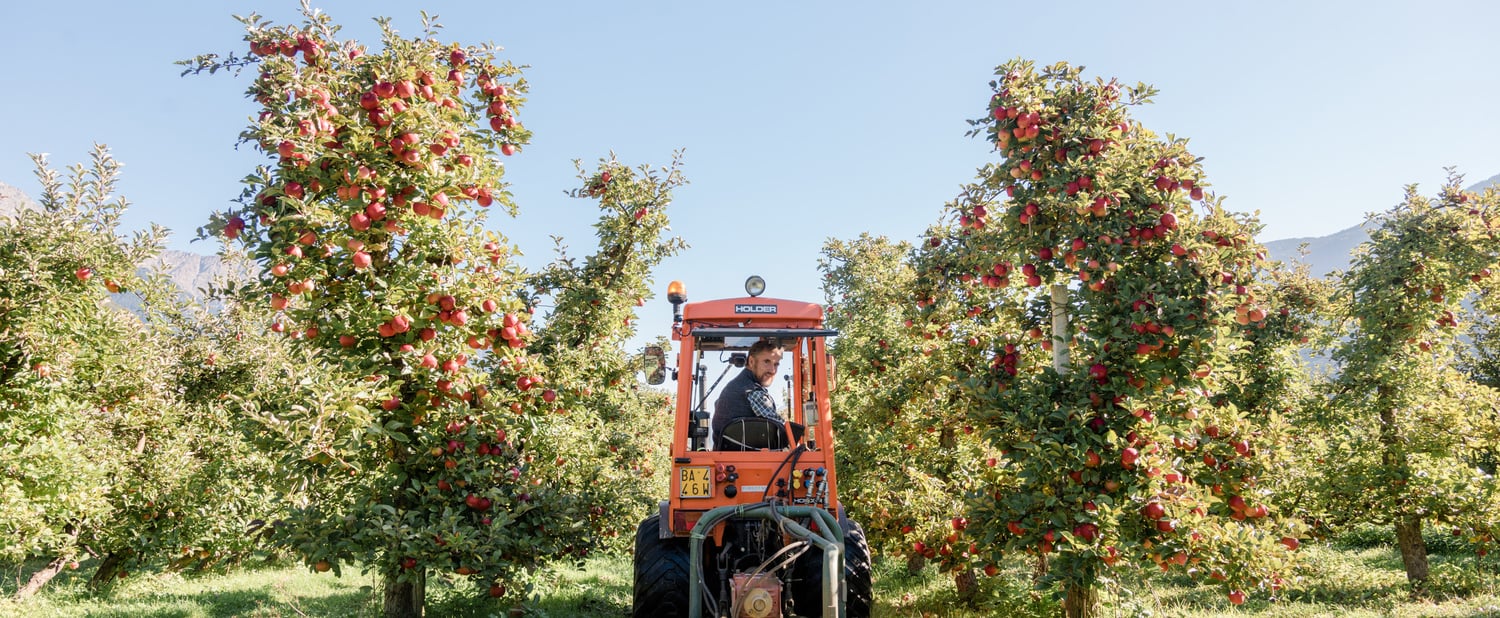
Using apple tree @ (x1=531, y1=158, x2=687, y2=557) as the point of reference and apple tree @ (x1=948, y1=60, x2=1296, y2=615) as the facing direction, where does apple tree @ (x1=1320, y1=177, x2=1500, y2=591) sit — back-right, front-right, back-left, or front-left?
front-left

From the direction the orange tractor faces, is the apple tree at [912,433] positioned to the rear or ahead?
ahead

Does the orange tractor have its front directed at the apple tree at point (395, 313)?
no

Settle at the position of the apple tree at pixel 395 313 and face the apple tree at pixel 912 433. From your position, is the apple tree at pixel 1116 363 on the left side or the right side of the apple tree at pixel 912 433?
right

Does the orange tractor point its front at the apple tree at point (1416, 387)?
no

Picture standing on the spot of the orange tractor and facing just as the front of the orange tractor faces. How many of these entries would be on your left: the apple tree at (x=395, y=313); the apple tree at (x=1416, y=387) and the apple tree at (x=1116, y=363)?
1

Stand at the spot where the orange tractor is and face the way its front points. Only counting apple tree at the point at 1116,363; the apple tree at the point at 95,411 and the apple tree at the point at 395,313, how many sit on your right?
1

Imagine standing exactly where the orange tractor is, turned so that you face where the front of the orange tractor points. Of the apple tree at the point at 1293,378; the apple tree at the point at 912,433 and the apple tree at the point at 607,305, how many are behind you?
0

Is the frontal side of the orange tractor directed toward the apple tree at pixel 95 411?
no

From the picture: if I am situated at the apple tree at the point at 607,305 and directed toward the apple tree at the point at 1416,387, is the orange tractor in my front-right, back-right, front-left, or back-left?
front-right

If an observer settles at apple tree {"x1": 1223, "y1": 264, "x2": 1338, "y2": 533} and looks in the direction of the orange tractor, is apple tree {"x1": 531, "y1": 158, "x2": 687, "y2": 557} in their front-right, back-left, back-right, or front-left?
front-right

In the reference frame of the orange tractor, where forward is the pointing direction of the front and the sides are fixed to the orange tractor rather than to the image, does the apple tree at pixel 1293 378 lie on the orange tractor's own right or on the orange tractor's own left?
on the orange tractor's own right

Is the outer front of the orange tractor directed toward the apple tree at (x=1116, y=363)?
no

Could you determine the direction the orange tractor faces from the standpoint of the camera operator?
facing away from the viewer
